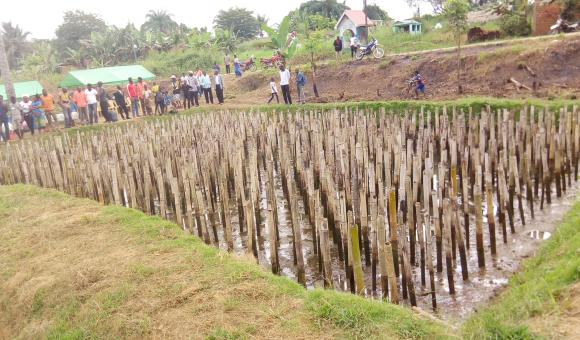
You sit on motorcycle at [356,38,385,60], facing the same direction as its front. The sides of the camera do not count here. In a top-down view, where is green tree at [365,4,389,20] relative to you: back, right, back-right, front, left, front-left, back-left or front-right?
left

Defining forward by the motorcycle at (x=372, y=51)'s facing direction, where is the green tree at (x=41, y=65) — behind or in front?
behind

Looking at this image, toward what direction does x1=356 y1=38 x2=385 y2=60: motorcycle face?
to the viewer's right

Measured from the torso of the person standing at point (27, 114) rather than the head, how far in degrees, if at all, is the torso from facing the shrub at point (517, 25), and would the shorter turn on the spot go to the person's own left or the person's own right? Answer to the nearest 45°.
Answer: approximately 90° to the person's own left

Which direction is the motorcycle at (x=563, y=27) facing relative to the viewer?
to the viewer's left

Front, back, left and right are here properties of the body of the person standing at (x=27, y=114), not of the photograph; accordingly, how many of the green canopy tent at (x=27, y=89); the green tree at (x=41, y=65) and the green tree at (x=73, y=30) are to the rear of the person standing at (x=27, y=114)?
3

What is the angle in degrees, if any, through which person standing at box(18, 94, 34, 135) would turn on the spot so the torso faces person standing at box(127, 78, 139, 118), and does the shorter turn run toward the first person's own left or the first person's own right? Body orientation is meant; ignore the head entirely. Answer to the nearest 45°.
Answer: approximately 90° to the first person's own left

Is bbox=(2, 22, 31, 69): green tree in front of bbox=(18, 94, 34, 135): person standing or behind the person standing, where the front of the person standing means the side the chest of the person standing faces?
behind

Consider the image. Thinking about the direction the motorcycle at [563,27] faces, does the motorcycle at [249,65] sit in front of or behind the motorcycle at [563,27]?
in front

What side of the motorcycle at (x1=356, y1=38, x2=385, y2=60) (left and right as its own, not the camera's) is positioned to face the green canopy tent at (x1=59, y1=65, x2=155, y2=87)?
back
